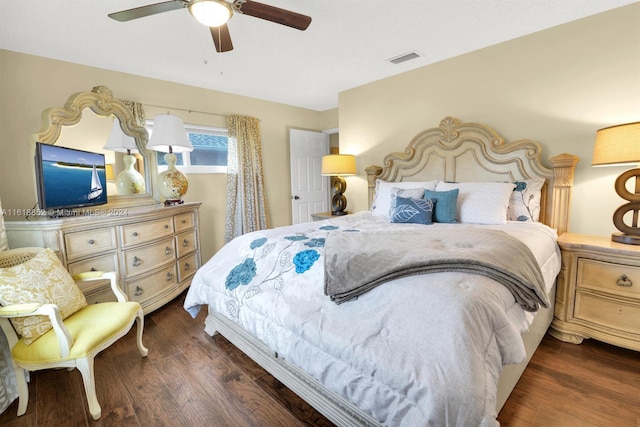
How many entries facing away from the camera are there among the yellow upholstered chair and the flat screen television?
0

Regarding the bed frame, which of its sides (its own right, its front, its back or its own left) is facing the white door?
right

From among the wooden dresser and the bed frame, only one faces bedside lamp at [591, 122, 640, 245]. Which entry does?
the wooden dresser

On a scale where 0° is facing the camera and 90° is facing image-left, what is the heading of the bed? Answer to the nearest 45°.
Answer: approximately 45°

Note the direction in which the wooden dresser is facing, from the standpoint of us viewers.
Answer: facing the viewer and to the right of the viewer

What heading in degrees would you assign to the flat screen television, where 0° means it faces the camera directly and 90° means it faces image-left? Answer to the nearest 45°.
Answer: approximately 315°

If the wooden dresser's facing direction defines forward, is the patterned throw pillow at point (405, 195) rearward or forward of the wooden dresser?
forward

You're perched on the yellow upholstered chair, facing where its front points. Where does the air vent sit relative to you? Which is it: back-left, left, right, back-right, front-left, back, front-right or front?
front-left

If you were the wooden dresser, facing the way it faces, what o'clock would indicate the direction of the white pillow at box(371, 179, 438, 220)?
The white pillow is roughly at 11 o'clock from the wooden dresser.

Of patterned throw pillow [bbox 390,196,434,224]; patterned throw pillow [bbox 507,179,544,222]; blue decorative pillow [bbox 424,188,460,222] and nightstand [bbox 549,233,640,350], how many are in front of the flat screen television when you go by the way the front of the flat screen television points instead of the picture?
4

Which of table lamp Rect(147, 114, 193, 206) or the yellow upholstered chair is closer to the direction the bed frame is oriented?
the yellow upholstered chair

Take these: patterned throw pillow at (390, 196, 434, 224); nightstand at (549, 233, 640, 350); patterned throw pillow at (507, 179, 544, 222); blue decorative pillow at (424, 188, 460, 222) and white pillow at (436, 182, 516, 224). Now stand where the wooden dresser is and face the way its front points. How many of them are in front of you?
5

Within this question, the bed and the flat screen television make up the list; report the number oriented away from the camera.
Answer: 0

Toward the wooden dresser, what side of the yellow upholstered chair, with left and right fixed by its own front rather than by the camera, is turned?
left

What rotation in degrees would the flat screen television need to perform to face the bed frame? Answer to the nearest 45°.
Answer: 0° — it already faces it

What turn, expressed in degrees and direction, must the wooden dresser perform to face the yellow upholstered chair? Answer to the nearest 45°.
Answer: approximately 90° to its right
